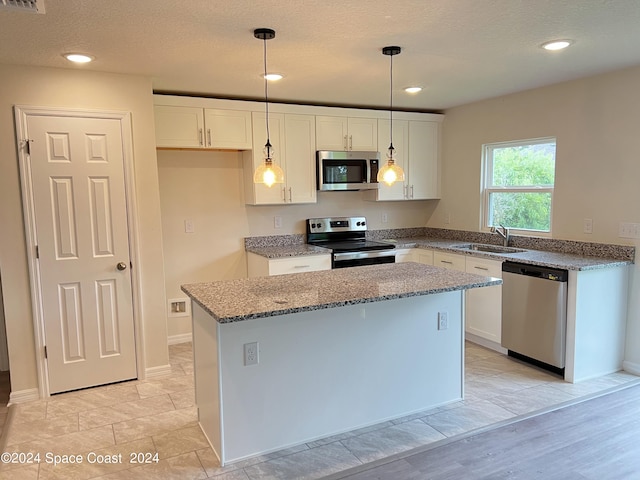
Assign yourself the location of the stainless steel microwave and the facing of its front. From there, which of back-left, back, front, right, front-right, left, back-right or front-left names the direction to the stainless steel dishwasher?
front-left

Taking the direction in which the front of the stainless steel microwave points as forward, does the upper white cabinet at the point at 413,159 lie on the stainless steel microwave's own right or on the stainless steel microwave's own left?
on the stainless steel microwave's own left

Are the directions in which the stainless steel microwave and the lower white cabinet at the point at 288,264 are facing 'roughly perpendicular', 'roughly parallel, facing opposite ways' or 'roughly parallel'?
roughly parallel

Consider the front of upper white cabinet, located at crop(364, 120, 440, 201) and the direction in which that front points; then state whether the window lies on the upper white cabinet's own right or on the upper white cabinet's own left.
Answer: on the upper white cabinet's own left

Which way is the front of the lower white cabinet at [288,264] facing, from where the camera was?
facing the viewer

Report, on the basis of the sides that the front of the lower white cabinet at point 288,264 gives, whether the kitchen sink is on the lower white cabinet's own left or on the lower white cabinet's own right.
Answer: on the lower white cabinet's own left

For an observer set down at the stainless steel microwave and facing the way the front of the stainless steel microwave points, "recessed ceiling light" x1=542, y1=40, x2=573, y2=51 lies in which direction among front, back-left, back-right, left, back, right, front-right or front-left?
front-left

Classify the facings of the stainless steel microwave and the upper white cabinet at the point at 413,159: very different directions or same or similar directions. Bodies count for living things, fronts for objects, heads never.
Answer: same or similar directions

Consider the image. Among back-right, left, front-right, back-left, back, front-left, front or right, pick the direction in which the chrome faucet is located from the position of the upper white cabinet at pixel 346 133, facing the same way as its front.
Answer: left

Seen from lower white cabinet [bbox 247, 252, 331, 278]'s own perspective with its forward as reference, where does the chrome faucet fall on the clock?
The chrome faucet is roughly at 9 o'clock from the lower white cabinet.

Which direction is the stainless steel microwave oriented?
toward the camera

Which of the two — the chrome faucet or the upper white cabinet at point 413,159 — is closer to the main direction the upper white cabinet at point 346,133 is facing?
the chrome faucet
